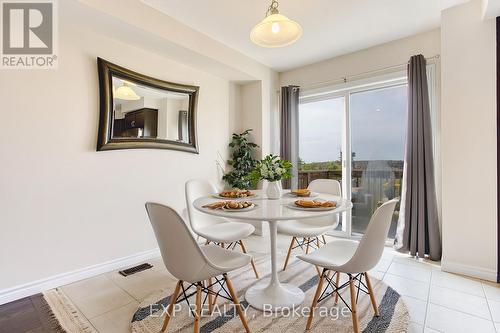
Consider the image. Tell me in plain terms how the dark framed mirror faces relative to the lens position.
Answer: facing the viewer and to the right of the viewer

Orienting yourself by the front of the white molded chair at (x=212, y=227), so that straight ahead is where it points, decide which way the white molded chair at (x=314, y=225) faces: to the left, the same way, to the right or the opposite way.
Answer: to the right

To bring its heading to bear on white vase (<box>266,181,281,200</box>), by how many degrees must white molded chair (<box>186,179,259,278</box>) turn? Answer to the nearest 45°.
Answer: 0° — it already faces it

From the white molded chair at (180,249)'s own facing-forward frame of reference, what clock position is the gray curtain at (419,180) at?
The gray curtain is roughly at 1 o'clock from the white molded chair.

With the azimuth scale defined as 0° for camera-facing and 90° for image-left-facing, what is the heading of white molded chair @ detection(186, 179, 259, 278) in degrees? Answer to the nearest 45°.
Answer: approximately 315°

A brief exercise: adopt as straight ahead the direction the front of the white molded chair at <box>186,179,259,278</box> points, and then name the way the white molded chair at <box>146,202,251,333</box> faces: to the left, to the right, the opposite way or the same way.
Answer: to the left

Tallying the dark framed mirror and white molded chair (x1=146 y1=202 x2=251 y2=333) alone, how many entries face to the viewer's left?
0

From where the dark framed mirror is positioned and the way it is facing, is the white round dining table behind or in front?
in front

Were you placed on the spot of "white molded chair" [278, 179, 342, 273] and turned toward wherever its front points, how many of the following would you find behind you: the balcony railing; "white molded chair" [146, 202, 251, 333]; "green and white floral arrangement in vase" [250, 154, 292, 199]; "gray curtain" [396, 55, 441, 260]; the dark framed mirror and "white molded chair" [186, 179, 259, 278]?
2

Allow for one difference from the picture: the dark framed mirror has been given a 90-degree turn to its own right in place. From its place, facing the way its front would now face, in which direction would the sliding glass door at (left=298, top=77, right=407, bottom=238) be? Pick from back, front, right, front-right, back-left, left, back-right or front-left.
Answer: back-left

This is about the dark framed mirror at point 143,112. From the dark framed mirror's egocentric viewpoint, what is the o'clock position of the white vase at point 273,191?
The white vase is roughly at 12 o'clock from the dark framed mirror.

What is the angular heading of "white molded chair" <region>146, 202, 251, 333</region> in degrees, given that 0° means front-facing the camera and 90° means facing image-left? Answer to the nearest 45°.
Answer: approximately 225°

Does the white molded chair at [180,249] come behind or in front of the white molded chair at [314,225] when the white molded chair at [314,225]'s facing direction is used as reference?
in front

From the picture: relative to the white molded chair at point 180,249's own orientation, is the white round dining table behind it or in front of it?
in front

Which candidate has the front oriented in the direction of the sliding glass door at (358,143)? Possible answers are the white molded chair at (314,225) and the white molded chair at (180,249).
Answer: the white molded chair at (180,249)
